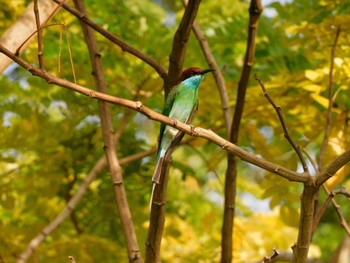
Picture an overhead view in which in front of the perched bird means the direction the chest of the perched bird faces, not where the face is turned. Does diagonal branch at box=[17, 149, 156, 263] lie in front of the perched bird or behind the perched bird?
behind

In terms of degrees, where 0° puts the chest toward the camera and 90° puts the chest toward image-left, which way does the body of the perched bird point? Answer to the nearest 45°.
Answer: approximately 315°

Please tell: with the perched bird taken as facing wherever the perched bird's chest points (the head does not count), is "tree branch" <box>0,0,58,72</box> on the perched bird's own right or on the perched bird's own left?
on the perched bird's own right

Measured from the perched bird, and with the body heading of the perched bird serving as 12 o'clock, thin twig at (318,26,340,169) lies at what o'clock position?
The thin twig is roughly at 11 o'clock from the perched bird.
